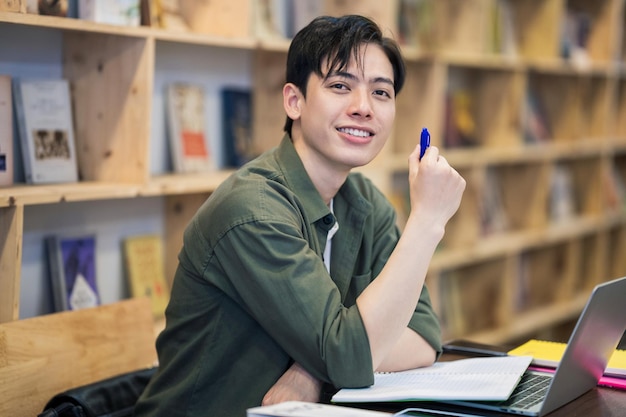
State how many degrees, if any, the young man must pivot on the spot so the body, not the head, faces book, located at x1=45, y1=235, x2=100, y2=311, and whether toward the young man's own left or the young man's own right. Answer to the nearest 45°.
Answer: approximately 180°

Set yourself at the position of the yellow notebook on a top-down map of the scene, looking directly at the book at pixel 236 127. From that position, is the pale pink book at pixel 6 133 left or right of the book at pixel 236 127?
left

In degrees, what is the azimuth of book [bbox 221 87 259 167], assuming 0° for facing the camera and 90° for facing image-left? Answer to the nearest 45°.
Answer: approximately 315°

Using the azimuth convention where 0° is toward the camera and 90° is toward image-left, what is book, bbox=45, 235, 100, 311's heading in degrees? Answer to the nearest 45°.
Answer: approximately 315°

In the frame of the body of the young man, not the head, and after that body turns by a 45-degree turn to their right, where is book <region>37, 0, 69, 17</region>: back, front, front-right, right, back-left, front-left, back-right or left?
back-right

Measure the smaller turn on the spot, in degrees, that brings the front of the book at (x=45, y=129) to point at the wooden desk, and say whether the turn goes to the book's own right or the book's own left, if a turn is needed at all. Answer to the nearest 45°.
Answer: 0° — it already faces it

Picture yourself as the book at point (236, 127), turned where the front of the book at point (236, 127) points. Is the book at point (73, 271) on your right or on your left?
on your right

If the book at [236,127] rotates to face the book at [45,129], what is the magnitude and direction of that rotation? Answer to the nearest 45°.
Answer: approximately 90° to its right
